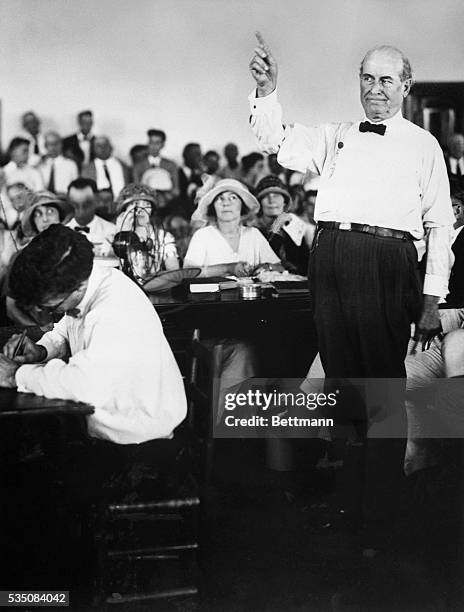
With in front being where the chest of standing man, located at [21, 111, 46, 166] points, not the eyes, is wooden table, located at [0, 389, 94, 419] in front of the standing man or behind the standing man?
in front

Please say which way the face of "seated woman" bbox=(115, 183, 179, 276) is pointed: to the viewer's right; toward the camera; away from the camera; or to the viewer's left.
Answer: toward the camera

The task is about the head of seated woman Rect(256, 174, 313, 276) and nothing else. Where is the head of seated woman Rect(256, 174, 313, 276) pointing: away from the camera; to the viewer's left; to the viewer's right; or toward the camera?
toward the camera

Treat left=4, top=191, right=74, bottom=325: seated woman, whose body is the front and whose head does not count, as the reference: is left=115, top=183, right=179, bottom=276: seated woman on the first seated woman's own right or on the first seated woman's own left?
on the first seated woman's own left

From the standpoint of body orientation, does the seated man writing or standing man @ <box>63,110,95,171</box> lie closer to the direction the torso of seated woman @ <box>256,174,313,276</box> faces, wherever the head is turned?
the seated man writing

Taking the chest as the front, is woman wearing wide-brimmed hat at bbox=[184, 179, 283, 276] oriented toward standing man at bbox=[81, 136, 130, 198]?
no

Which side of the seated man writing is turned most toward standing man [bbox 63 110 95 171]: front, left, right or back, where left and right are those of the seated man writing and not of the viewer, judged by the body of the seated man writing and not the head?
right

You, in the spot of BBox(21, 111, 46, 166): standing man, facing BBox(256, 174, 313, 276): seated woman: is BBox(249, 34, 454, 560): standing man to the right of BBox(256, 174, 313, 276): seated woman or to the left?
right

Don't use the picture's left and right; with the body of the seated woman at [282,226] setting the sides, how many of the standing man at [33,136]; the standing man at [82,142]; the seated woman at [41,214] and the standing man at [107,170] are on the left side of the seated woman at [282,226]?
0

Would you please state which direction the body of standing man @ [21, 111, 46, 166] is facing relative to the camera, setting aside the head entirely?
toward the camera

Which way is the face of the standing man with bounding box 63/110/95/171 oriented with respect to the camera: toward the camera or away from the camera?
toward the camera

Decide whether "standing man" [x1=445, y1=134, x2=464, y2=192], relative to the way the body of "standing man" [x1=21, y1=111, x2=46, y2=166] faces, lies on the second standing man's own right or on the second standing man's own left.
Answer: on the second standing man's own left

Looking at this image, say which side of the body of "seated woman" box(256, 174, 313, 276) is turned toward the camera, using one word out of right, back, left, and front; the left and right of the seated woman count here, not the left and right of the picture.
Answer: front

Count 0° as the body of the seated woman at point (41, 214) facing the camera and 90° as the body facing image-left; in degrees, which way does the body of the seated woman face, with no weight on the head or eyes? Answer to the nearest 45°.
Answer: approximately 315°

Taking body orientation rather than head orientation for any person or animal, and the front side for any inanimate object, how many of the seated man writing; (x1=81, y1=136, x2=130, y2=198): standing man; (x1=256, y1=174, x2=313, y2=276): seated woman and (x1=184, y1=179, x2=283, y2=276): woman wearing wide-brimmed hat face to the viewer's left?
1

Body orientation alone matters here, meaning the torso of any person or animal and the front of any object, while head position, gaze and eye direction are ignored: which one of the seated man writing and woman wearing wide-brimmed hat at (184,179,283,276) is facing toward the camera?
the woman wearing wide-brimmed hat
